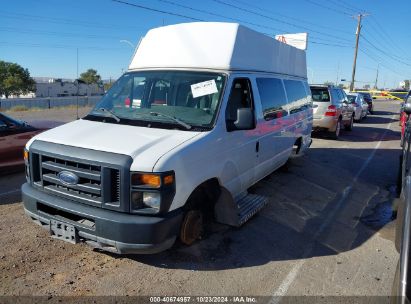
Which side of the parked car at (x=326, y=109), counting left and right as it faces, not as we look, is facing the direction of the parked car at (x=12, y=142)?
back

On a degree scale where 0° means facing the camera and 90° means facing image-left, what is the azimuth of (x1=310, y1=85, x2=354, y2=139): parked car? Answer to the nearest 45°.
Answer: approximately 225°

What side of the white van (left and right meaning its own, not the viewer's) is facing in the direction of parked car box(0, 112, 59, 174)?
right

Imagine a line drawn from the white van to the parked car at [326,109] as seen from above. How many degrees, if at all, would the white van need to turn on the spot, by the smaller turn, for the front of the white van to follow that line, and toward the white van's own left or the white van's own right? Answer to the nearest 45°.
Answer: approximately 180°
